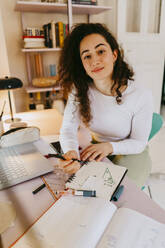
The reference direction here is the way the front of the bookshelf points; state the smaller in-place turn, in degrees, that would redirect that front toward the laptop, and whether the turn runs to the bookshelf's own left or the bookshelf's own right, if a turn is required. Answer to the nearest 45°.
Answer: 0° — it already faces it

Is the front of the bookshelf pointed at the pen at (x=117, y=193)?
yes

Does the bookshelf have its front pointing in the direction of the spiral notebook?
yes

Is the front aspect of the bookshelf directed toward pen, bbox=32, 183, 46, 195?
yes

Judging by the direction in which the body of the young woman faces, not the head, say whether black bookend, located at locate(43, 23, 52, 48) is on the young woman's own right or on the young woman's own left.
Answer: on the young woman's own right

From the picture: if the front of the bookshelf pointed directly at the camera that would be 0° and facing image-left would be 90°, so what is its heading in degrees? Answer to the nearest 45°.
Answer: approximately 0°
